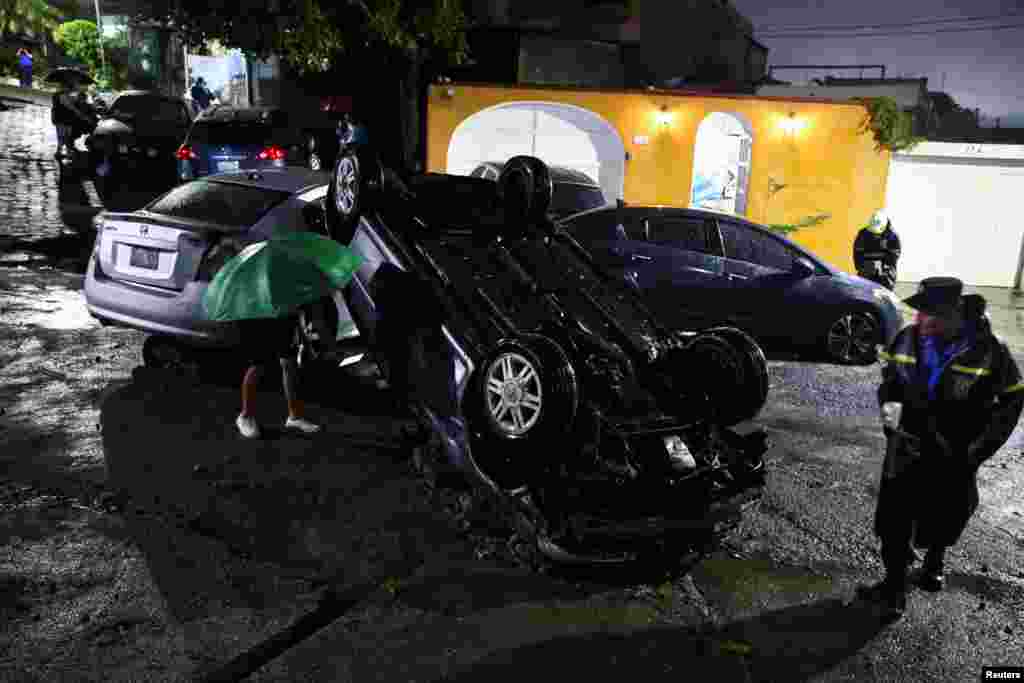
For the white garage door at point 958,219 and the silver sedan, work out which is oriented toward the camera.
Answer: the white garage door

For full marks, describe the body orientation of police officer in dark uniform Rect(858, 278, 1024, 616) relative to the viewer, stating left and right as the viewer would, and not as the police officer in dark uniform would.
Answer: facing the viewer and to the left of the viewer

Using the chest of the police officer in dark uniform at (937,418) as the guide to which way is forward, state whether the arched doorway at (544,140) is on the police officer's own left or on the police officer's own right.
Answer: on the police officer's own right

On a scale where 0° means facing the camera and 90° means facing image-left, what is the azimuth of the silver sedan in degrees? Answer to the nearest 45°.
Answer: approximately 225°

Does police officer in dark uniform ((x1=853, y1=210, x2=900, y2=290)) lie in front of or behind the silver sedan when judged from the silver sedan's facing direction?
in front

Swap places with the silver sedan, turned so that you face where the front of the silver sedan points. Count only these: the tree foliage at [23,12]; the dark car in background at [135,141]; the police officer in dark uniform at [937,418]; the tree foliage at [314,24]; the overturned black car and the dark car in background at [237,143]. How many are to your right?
2

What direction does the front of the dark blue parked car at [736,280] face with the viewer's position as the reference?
facing the viewer and to the right of the viewer

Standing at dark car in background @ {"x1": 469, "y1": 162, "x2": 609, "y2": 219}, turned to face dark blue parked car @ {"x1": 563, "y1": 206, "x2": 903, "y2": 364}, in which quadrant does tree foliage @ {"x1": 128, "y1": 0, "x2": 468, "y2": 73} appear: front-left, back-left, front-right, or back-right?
back-right

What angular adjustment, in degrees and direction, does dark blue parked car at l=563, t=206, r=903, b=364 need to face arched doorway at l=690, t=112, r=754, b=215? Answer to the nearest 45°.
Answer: approximately 135° to its left

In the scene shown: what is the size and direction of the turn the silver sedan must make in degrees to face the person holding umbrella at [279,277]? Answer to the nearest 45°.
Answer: approximately 135° to its right

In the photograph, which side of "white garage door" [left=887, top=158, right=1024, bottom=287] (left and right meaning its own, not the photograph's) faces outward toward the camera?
front

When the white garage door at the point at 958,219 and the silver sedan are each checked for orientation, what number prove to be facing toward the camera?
1

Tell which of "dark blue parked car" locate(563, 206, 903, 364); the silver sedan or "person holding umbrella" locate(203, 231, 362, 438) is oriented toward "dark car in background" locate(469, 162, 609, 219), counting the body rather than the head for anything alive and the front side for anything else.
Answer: the silver sedan
